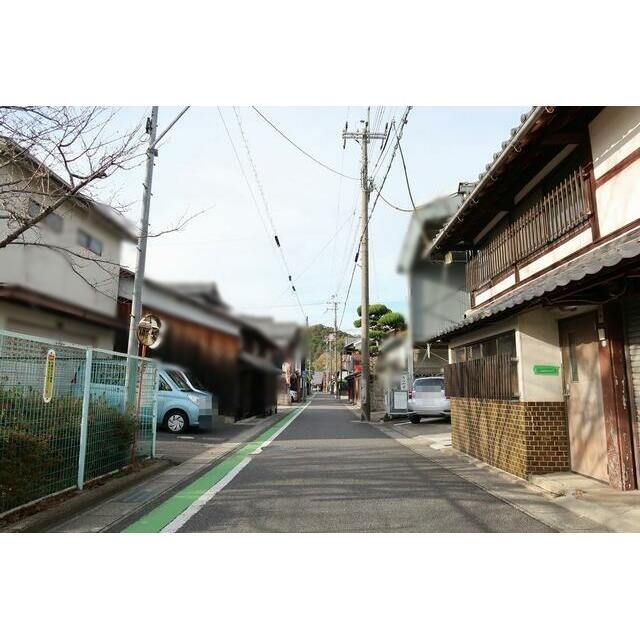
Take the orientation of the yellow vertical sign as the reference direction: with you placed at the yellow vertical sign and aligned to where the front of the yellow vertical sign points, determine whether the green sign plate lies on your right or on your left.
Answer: on your left

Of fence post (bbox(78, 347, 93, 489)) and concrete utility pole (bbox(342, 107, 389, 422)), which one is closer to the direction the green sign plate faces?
the fence post

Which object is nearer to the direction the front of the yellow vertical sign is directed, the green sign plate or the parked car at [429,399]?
the green sign plate

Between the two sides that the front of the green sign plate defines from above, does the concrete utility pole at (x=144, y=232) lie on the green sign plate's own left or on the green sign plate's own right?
on the green sign plate's own right

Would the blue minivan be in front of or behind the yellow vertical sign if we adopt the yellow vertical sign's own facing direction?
behind

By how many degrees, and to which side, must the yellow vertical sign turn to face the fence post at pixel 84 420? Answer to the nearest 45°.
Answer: approximately 135° to its left

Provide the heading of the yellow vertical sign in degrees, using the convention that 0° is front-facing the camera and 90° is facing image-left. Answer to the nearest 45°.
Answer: approximately 0°

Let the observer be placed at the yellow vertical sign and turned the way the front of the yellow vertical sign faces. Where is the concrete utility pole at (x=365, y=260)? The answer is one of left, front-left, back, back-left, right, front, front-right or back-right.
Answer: back-left

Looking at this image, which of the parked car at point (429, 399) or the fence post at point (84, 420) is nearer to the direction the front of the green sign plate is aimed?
the fence post
